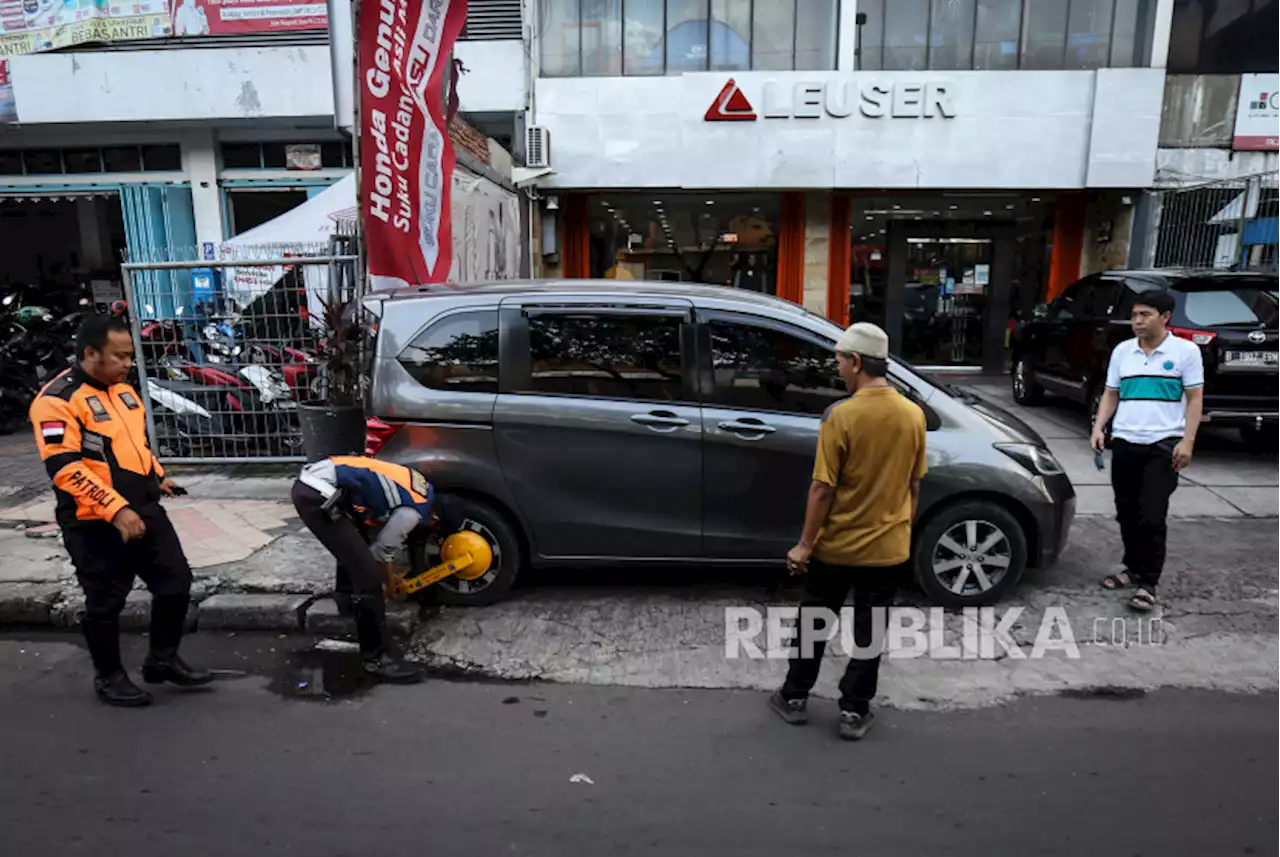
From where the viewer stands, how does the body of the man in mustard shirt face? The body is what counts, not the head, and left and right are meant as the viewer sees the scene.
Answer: facing away from the viewer and to the left of the viewer

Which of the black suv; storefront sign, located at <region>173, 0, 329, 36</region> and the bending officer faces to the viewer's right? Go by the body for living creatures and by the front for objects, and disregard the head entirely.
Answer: the bending officer

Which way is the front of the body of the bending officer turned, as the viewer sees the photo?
to the viewer's right

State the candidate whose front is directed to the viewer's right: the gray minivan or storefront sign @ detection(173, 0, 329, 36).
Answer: the gray minivan

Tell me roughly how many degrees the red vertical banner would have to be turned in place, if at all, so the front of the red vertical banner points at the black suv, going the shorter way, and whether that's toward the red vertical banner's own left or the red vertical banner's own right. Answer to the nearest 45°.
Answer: approximately 90° to the red vertical banner's own left

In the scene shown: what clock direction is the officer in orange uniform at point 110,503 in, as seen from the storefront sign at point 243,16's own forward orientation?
The officer in orange uniform is roughly at 12 o'clock from the storefront sign.

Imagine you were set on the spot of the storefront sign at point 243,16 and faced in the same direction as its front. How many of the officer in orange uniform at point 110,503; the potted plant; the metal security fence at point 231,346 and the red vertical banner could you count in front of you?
4

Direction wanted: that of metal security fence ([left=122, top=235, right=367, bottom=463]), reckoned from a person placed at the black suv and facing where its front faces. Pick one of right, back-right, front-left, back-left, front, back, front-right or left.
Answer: left

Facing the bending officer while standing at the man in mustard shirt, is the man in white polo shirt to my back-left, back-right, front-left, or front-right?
back-right

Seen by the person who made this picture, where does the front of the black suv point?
facing away from the viewer and to the left of the viewer

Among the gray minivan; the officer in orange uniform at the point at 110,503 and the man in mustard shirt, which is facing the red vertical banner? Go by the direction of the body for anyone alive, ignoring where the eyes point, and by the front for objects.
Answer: the man in mustard shirt

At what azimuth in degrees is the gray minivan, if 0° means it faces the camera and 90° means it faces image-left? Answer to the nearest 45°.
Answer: approximately 270°

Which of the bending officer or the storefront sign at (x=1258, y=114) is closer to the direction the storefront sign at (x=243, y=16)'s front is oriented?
the bending officer

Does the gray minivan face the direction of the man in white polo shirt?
yes

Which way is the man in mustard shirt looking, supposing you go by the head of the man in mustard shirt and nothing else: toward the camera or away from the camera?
away from the camera
